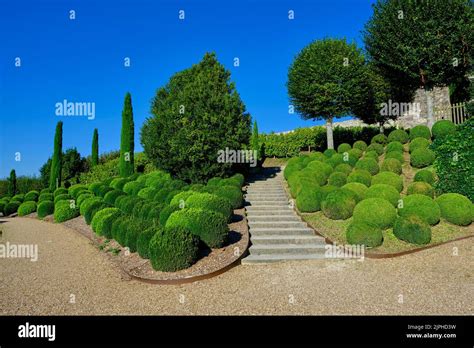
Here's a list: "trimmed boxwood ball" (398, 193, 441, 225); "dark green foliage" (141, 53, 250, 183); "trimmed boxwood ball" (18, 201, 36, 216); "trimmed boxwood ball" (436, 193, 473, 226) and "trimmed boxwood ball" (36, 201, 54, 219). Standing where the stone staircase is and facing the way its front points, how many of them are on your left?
2

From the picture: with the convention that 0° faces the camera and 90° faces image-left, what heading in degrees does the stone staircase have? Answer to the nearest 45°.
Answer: approximately 0°

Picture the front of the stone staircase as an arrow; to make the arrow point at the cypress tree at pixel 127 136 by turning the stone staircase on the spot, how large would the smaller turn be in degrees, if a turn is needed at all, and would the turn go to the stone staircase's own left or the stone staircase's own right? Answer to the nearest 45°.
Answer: approximately 135° to the stone staircase's own right

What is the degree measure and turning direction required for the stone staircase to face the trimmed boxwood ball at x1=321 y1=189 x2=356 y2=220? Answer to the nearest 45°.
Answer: approximately 90° to its left

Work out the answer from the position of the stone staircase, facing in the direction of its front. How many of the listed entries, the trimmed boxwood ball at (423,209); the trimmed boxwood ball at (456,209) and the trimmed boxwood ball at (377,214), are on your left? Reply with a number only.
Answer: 3

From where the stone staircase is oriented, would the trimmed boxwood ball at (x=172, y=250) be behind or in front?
in front

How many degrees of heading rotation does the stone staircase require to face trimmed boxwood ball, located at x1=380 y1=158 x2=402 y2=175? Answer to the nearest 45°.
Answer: approximately 135° to its left

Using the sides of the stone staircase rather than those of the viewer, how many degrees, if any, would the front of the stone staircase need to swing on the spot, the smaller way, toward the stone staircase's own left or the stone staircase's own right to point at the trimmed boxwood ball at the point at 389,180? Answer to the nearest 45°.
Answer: approximately 135° to the stone staircase's own left

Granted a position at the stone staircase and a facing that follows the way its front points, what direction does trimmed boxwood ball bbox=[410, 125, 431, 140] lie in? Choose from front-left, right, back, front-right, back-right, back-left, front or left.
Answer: back-left

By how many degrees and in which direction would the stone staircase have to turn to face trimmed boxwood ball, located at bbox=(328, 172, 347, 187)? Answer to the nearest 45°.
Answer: approximately 135° to its left

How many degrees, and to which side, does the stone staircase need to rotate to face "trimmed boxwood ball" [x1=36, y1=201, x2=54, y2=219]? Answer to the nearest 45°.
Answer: approximately 135° to its right

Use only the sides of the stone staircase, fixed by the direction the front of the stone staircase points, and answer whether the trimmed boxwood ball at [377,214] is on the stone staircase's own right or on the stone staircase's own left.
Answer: on the stone staircase's own left

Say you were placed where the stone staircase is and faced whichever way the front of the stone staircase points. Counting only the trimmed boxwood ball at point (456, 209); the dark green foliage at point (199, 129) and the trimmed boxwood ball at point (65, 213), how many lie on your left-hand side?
1

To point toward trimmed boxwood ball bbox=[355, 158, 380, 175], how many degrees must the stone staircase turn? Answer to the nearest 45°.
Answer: approximately 135° to its left

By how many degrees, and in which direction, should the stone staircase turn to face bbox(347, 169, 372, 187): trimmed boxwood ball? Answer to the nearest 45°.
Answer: approximately 135° to its left

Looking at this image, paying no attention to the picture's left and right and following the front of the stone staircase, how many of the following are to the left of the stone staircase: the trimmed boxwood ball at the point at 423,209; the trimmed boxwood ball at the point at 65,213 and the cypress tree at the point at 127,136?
1

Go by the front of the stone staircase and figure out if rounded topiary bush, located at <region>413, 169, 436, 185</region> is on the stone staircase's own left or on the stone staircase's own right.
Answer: on the stone staircase's own left
